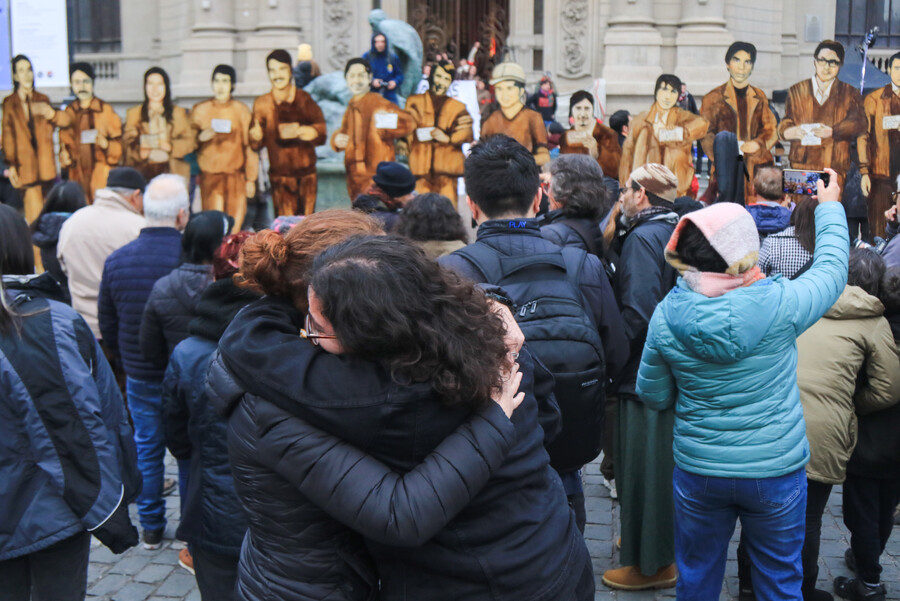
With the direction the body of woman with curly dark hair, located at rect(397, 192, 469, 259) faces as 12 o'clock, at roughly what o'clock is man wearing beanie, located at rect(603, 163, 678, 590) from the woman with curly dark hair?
The man wearing beanie is roughly at 4 o'clock from the woman with curly dark hair.

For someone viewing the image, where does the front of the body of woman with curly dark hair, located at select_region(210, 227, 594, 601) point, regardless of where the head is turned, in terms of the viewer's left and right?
facing away from the viewer and to the left of the viewer

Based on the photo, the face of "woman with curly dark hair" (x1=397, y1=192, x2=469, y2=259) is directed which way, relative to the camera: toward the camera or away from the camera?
away from the camera

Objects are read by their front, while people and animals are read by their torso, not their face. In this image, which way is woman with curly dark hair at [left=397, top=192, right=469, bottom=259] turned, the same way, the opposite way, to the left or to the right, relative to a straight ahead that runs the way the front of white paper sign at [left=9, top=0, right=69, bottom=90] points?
the opposite way

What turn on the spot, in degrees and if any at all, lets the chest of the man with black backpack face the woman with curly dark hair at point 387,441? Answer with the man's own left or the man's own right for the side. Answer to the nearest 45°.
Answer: approximately 180°

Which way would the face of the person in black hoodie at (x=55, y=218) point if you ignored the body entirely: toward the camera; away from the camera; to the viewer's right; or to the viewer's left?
away from the camera

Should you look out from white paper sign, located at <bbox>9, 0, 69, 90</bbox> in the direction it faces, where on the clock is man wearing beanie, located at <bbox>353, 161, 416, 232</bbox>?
The man wearing beanie is roughly at 11 o'clock from the white paper sign.

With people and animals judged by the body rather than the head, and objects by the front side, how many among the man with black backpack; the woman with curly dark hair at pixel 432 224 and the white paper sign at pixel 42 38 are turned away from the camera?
2

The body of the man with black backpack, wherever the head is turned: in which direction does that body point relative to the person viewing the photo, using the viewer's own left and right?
facing away from the viewer

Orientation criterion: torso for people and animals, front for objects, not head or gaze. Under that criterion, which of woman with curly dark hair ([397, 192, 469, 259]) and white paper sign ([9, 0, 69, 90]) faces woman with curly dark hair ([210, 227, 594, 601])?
the white paper sign

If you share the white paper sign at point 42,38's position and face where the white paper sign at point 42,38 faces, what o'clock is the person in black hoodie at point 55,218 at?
The person in black hoodie is roughly at 12 o'clock from the white paper sign.

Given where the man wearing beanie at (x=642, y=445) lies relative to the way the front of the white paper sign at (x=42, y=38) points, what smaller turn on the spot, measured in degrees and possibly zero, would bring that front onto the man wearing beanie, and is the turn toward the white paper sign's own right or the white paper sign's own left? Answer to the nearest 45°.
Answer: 0° — it already faces them

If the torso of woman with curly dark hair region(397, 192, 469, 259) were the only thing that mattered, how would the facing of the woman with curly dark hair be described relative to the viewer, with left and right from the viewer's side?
facing away from the viewer

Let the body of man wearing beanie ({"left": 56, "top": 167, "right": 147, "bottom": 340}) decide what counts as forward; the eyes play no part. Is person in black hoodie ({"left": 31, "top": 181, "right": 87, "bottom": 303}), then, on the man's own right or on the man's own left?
on the man's own left

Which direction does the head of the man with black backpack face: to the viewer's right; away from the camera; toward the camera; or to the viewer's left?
away from the camera
